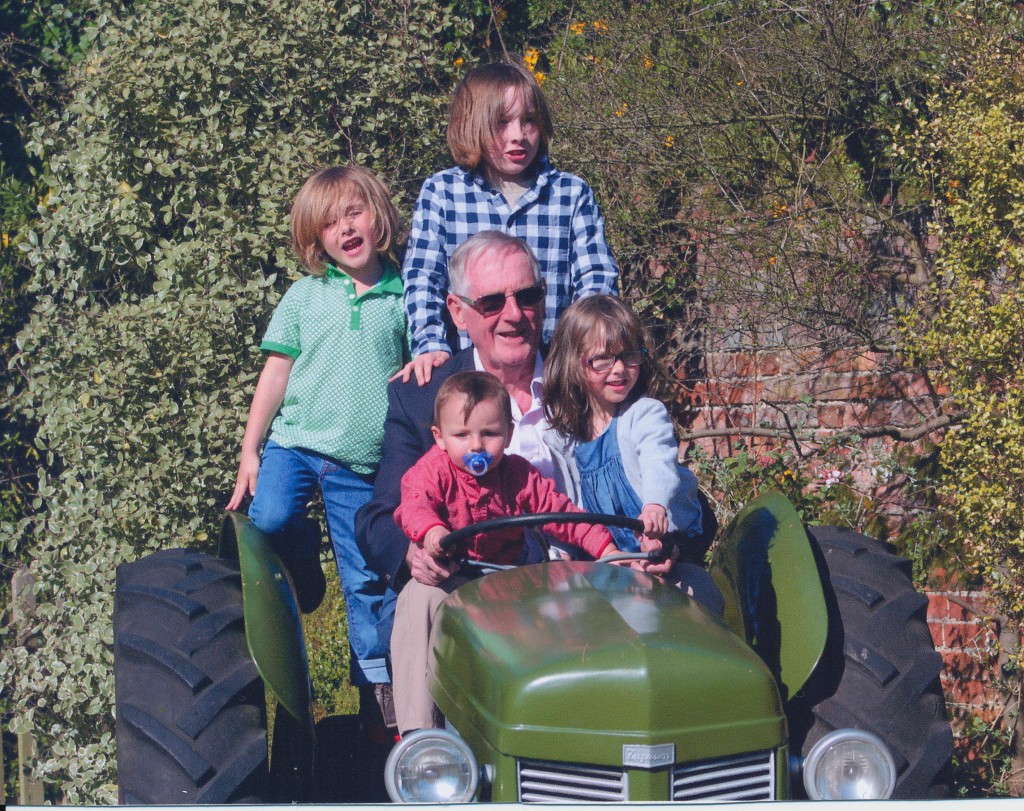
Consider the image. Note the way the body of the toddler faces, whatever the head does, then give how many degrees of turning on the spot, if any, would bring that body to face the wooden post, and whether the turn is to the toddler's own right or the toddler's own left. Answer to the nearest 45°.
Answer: approximately 135° to the toddler's own right

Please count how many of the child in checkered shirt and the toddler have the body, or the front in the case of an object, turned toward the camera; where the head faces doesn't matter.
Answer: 2

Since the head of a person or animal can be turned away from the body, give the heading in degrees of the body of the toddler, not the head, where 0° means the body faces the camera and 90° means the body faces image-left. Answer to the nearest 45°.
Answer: approximately 0°

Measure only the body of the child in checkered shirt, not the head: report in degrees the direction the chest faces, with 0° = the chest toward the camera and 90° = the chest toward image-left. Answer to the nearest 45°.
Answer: approximately 0°

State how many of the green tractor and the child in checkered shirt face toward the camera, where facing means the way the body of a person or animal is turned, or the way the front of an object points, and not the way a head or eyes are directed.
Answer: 2

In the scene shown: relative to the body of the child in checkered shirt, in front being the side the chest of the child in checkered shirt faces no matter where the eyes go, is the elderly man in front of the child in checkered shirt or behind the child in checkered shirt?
in front

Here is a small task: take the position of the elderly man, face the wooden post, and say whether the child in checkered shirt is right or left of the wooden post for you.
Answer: right
